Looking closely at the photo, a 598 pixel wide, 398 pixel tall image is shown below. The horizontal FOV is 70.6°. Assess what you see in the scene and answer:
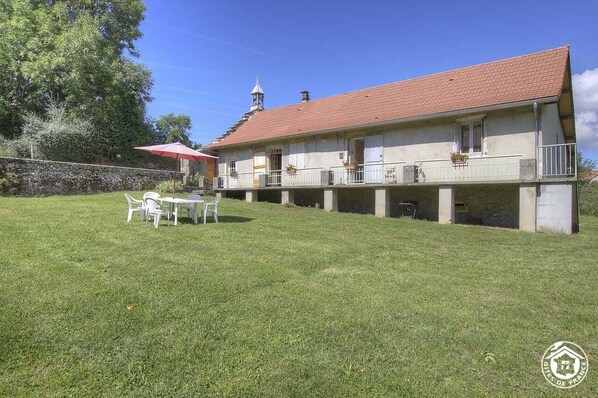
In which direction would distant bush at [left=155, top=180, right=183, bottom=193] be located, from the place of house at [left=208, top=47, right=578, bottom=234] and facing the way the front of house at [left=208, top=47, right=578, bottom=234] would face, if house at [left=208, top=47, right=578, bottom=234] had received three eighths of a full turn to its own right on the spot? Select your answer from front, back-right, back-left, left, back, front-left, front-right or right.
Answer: left

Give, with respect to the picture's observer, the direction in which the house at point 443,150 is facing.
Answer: facing the viewer and to the left of the viewer

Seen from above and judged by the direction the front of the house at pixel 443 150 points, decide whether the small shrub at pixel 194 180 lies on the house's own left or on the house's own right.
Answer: on the house's own right

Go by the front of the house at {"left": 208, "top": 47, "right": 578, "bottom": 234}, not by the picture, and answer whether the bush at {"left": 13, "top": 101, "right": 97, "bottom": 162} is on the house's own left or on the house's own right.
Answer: on the house's own right

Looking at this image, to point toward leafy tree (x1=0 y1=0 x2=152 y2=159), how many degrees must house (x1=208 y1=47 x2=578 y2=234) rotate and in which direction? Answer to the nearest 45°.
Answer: approximately 45° to its right

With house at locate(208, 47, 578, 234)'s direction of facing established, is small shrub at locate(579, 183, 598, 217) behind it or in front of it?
behind

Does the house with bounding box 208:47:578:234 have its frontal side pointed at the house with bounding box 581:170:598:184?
no

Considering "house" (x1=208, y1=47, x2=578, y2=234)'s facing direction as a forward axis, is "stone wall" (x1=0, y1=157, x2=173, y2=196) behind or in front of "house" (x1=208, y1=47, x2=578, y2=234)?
in front
